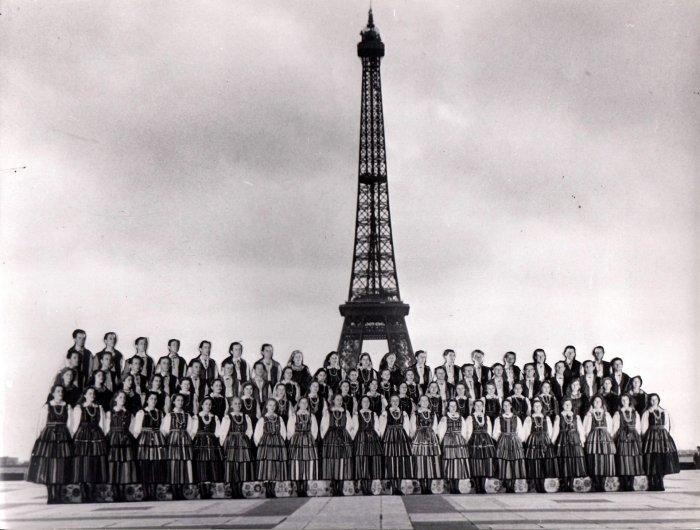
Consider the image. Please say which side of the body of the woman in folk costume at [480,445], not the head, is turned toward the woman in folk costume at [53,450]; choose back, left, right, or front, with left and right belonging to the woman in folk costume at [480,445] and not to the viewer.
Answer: right

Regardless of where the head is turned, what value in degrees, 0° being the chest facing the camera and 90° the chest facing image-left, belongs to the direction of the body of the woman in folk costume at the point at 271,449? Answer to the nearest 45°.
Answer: approximately 0°

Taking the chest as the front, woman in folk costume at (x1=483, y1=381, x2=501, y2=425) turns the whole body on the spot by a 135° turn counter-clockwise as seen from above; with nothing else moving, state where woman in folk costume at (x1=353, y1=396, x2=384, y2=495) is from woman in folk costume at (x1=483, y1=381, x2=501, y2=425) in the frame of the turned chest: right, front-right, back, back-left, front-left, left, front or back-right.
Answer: back-left

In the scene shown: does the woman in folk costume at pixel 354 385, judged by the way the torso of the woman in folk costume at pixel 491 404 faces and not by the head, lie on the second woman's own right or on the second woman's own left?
on the second woman's own right

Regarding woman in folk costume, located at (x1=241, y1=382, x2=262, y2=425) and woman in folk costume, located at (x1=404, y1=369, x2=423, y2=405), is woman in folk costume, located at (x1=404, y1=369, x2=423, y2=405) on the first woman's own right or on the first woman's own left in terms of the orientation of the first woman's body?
on the first woman's own left

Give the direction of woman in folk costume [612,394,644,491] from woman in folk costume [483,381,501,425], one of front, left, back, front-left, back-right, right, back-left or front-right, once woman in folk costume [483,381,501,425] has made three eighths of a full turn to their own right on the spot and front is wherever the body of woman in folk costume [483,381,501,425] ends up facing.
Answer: back-right
